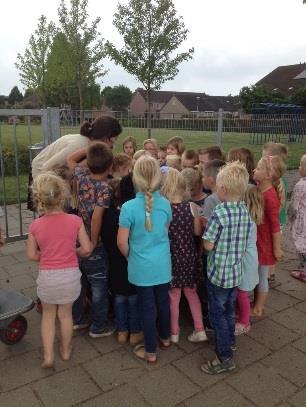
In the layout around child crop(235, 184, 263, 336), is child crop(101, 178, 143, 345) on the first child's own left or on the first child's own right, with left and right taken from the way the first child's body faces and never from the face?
on the first child's own left

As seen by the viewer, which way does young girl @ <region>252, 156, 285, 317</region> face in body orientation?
to the viewer's left

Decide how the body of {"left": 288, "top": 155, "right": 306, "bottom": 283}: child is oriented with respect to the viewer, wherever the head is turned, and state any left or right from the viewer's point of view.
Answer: facing to the left of the viewer

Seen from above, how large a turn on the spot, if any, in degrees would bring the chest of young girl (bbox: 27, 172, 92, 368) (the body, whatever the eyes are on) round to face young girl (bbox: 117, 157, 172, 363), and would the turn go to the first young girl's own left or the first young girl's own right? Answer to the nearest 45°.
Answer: approximately 90° to the first young girl's own right

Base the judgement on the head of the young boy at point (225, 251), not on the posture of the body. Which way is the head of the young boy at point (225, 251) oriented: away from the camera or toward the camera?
away from the camera

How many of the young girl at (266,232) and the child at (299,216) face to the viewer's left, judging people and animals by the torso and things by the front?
2

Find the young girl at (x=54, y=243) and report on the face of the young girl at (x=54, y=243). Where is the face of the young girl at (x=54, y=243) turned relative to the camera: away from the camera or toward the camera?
away from the camera

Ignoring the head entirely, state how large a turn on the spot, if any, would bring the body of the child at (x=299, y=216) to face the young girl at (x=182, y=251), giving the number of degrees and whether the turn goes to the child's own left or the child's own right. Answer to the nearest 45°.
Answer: approximately 45° to the child's own left

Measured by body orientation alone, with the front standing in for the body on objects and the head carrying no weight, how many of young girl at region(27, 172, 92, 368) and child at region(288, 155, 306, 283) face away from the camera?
1

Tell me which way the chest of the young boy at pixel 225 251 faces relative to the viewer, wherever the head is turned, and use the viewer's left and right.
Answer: facing away from the viewer and to the left of the viewer

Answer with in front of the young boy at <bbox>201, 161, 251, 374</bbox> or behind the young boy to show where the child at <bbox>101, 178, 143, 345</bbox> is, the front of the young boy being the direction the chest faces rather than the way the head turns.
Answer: in front

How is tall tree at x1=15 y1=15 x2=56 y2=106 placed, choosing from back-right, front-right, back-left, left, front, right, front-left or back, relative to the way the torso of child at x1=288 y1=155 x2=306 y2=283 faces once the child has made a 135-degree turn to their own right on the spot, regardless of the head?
left

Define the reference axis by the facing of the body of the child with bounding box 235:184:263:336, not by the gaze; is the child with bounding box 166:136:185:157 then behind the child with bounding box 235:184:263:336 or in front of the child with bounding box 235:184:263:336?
in front

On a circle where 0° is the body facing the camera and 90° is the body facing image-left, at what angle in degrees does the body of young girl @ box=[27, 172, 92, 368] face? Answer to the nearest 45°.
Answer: approximately 180°

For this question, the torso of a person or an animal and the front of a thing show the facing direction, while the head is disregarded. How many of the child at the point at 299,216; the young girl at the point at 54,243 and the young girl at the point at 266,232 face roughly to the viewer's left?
2

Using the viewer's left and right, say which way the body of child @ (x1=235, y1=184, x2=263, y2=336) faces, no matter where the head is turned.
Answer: facing away from the viewer and to the left of the viewer
